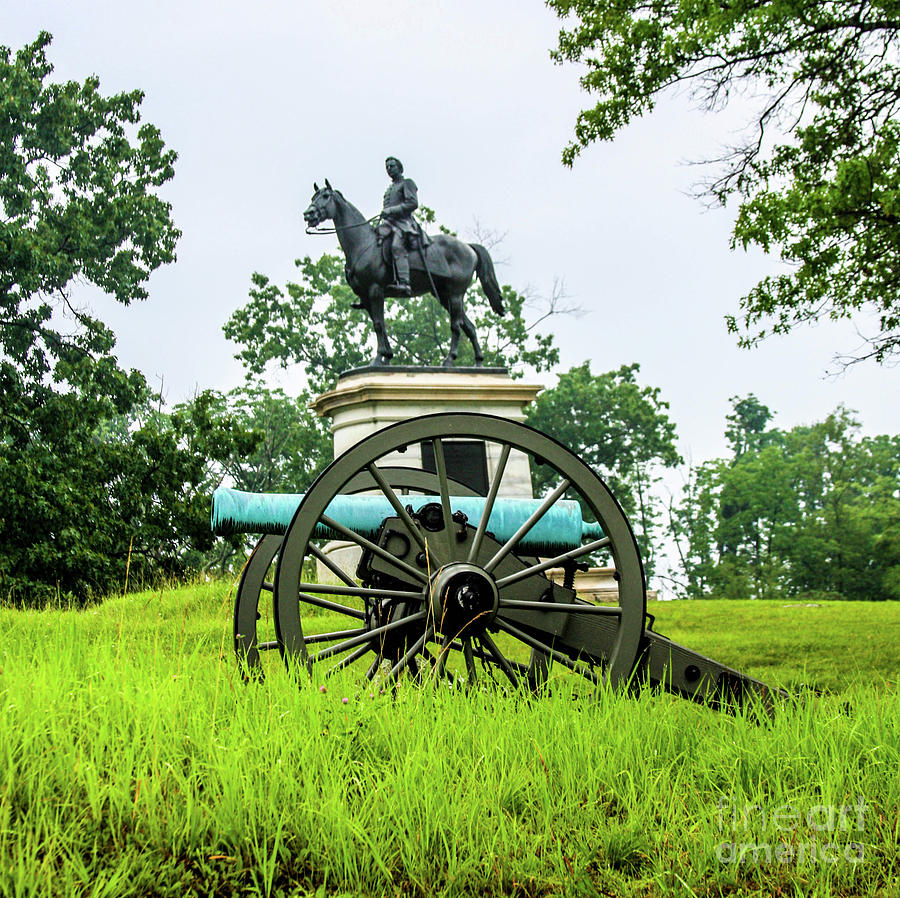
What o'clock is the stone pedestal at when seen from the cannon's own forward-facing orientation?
The stone pedestal is roughly at 3 o'clock from the cannon.

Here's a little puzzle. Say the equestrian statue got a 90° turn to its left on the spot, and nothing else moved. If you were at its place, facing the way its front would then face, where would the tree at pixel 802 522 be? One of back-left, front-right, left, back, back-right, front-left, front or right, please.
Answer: back-left

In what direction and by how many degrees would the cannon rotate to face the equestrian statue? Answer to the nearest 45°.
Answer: approximately 90° to its right

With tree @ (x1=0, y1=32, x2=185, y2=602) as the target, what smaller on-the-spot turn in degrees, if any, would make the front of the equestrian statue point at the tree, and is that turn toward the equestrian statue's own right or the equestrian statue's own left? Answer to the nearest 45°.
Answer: approximately 45° to the equestrian statue's own right

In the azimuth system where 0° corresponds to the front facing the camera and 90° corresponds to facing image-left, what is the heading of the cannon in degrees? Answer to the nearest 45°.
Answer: approximately 90°

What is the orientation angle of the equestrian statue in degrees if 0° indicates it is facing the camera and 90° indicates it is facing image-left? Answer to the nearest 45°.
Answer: approximately 90°

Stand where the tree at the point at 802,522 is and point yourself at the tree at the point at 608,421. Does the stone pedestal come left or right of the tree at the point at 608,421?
left

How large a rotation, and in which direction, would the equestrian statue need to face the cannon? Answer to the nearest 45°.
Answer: approximately 90° to its left

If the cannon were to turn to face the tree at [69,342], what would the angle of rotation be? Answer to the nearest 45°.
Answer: approximately 45° to its right

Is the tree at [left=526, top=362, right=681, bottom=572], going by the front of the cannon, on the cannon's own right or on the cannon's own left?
on the cannon's own right

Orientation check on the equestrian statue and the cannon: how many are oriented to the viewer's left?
2
